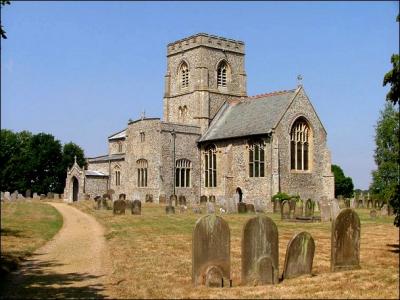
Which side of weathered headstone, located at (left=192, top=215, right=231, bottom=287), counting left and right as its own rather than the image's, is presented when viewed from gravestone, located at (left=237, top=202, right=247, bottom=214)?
back

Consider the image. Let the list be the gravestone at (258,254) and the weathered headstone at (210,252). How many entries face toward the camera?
2

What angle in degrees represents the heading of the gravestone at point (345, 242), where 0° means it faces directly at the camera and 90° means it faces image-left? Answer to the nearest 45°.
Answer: approximately 0°

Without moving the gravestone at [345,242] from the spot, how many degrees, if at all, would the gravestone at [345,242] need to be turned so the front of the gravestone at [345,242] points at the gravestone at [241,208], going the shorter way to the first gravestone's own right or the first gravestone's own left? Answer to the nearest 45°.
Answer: approximately 180°

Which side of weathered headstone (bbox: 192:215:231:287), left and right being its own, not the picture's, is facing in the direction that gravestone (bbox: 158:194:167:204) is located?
back

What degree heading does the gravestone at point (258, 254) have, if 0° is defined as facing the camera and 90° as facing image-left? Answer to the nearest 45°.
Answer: approximately 0°

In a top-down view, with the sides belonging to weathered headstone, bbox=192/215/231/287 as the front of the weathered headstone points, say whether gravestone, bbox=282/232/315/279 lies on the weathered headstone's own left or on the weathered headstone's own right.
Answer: on the weathered headstone's own left

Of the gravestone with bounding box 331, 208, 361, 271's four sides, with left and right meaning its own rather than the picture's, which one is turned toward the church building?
back

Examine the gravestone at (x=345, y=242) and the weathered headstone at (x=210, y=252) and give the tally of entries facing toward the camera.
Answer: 2

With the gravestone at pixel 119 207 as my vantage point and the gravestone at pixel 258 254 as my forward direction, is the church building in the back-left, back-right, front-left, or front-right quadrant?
back-left

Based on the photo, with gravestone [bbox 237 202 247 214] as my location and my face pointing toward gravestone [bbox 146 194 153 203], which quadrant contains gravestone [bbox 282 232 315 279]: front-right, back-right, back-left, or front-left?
back-left
